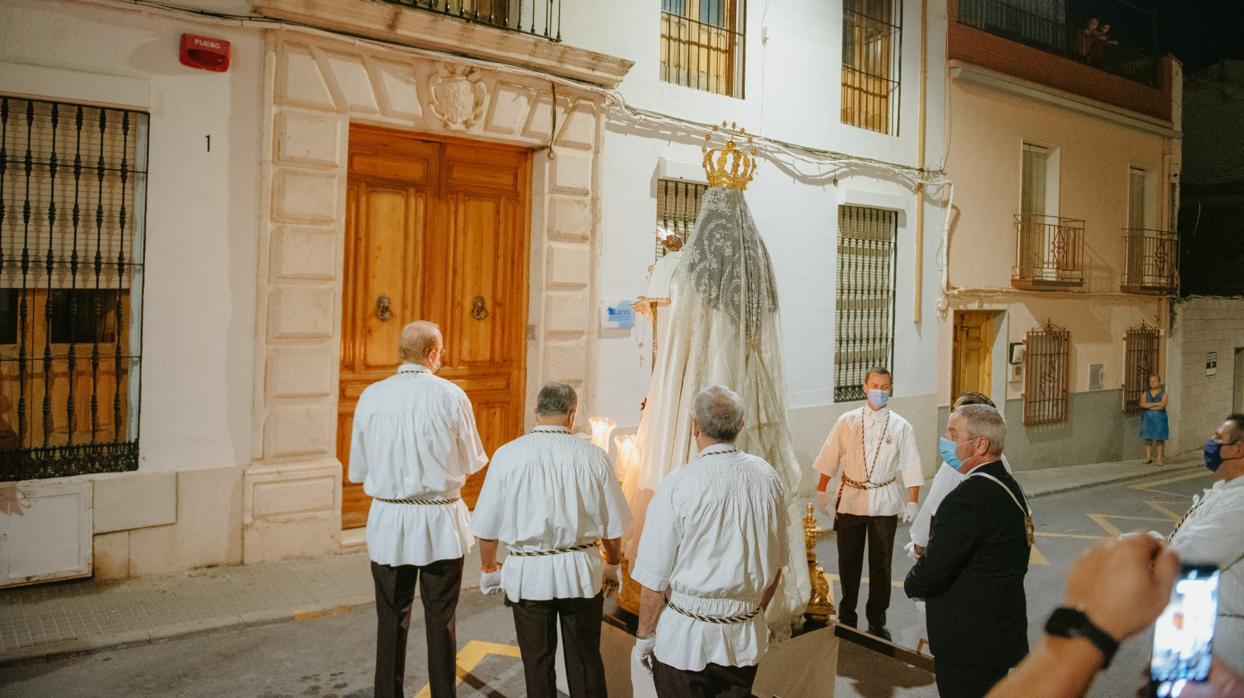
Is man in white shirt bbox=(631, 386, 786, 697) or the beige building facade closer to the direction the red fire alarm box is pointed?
the man in white shirt

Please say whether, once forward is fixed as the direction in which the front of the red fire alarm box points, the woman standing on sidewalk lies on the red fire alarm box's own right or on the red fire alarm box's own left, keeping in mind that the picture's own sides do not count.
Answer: on the red fire alarm box's own left

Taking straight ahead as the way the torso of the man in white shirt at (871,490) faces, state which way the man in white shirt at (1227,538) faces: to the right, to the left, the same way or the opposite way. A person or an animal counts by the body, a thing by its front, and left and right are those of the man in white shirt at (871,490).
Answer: to the right

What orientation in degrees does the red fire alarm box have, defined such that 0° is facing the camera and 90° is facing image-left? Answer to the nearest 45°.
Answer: approximately 315°

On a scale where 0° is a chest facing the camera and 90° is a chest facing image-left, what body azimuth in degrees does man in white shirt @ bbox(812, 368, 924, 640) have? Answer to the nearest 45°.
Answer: approximately 0°

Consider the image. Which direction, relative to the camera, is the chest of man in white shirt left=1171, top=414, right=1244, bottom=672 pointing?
to the viewer's left

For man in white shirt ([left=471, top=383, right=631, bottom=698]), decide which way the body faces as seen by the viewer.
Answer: away from the camera
